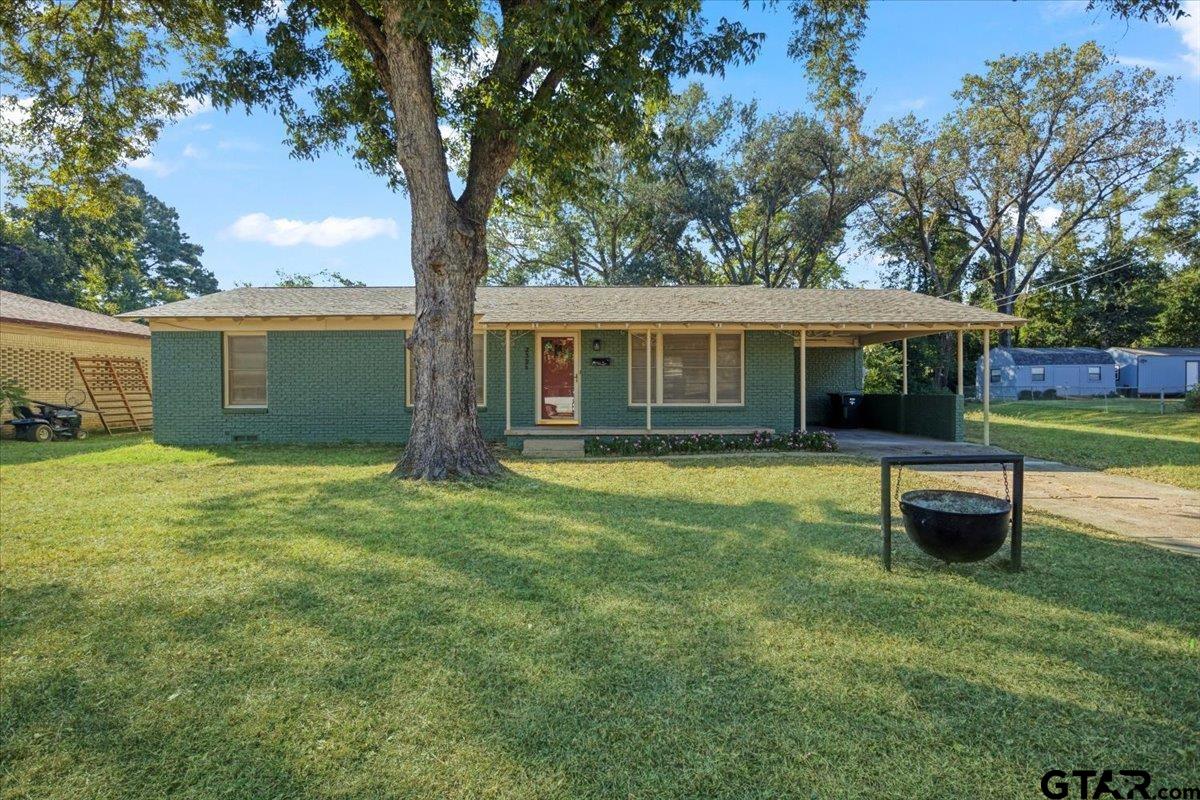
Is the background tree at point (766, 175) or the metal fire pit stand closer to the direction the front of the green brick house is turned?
the metal fire pit stand

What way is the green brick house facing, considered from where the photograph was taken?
facing the viewer

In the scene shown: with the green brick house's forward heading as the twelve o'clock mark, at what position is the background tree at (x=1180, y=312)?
The background tree is roughly at 8 o'clock from the green brick house.

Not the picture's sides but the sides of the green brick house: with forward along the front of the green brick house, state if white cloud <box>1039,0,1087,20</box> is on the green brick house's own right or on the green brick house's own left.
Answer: on the green brick house's own left

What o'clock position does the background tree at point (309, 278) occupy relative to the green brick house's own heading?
The background tree is roughly at 5 o'clock from the green brick house.

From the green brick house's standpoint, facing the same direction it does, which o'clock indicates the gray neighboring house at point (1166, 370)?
The gray neighboring house is roughly at 8 o'clock from the green brick house.

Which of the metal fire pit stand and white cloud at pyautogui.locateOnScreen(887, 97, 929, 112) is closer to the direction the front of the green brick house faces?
the metal fire pit stand

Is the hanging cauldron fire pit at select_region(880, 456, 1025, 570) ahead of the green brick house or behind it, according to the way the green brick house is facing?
ahead

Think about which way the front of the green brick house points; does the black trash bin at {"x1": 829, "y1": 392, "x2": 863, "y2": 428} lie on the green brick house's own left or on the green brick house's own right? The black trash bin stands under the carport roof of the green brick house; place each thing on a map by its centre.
on the green brick house's own left

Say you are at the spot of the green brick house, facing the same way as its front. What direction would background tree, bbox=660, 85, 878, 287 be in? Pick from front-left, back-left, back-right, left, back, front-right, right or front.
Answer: back-left

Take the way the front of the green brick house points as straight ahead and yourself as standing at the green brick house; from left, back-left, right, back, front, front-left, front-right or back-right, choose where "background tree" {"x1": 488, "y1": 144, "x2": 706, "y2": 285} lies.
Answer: back

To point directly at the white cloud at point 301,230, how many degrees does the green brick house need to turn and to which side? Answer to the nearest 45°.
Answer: approximately 135° to its right

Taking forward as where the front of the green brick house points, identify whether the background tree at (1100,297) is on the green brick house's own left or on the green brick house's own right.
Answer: on the green brick house's own left
